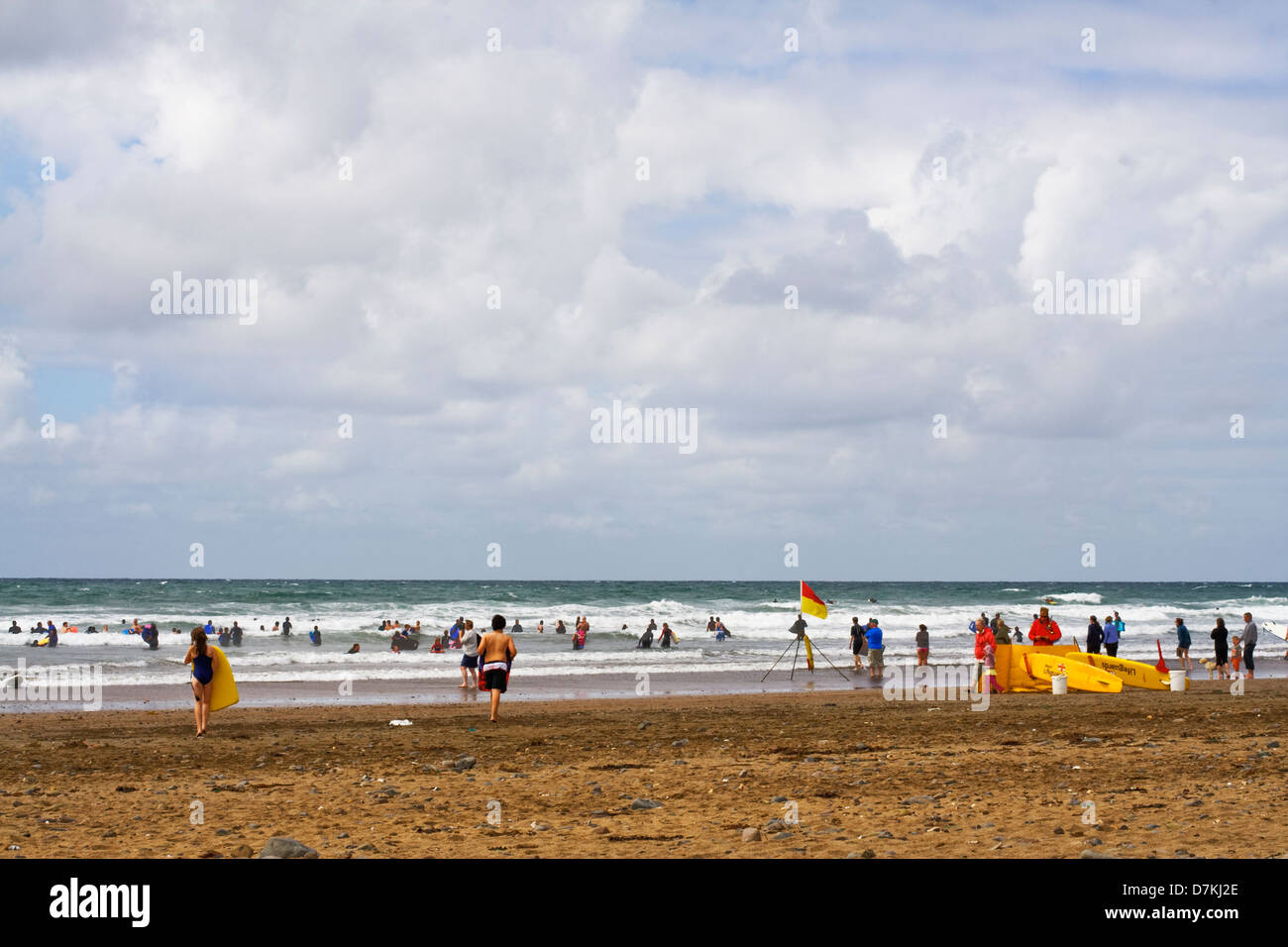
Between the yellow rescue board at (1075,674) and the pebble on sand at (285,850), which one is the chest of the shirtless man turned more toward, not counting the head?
the yellow rescue board

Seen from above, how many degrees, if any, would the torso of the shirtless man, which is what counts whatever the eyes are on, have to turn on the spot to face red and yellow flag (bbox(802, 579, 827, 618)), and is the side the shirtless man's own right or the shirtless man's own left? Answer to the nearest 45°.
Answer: approximately 45° to the shirtless man's own right

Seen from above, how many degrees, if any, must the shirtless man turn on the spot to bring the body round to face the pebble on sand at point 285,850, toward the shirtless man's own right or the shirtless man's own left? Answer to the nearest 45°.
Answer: approximately 180°

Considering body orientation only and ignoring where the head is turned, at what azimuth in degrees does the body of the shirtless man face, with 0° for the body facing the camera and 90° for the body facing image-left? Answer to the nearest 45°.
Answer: approximately 180°

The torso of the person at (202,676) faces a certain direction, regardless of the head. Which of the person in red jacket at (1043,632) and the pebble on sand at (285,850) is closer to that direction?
the person in red jacket
